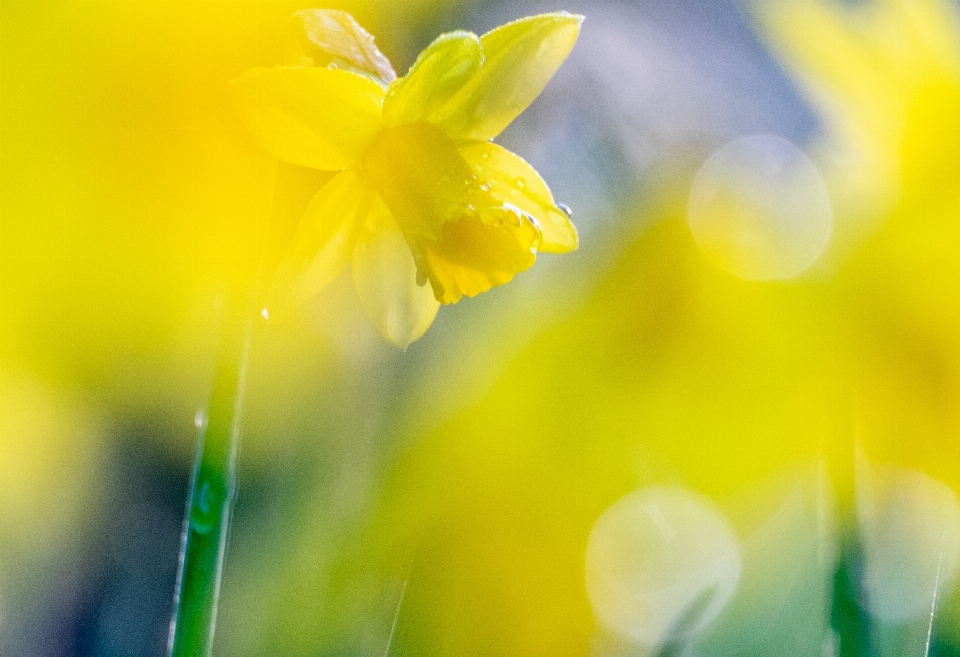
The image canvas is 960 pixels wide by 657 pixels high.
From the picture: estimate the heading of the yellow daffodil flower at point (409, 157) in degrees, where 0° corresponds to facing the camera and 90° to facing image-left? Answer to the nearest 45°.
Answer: approximately 315°
